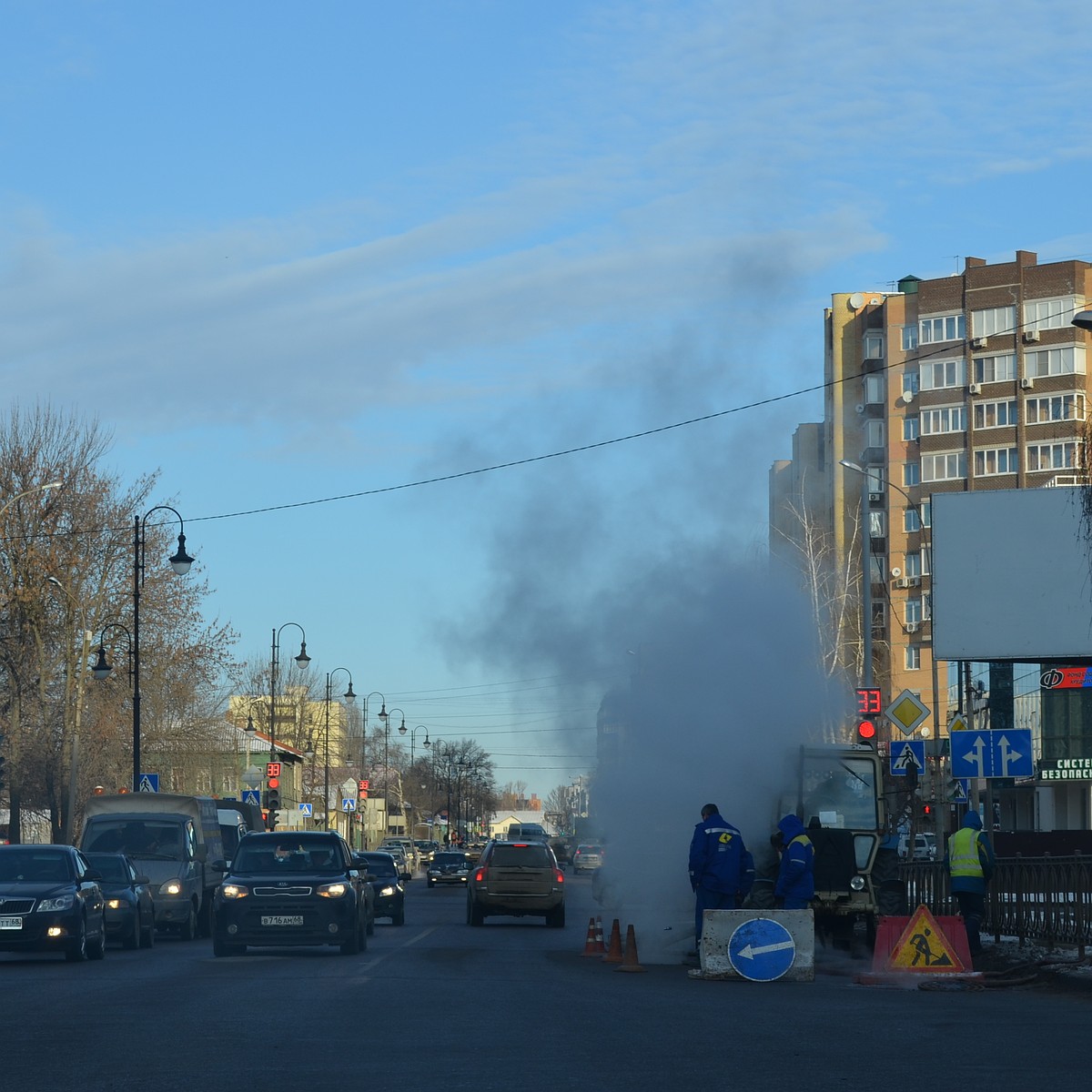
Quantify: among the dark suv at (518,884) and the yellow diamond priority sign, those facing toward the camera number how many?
1

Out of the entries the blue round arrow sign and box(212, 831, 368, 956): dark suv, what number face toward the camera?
2

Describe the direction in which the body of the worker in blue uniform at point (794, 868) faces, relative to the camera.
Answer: to the viewer's left

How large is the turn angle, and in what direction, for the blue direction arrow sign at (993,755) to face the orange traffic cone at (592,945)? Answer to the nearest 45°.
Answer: approximately 90° to its right

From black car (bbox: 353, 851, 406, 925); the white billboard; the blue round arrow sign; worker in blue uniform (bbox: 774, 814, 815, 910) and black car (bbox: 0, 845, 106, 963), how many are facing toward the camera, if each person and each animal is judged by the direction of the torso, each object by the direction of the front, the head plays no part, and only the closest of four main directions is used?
4

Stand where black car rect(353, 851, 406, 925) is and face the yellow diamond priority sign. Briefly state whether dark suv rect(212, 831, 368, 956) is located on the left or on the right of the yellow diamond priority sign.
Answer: right

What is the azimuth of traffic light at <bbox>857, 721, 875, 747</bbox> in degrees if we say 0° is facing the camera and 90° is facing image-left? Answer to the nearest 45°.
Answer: approximately 0°
